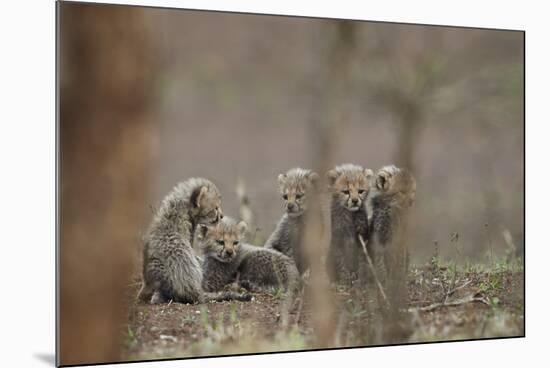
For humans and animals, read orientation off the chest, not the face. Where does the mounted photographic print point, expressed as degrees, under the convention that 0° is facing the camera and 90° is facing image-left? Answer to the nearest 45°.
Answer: approximately 315°
